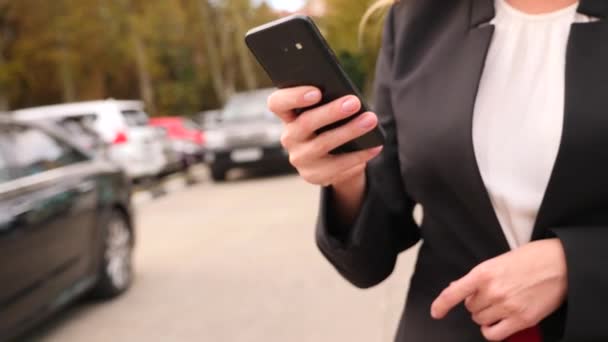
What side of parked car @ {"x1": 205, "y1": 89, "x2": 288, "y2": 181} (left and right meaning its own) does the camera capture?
front

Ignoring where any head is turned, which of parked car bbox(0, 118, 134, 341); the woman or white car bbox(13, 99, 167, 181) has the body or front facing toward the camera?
the woman

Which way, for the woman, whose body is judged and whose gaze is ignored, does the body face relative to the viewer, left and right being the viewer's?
facing the viewer

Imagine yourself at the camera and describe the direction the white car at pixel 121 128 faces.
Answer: facing away from the viewer and to the left of the viewer

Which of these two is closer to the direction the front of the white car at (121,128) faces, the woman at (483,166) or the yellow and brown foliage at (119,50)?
the yellow and brown foliage

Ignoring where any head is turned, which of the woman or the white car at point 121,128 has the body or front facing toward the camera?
the woman

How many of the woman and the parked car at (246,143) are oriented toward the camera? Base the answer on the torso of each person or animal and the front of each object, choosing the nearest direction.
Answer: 2

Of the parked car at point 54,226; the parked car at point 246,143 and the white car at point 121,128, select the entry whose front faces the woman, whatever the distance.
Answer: the parked car at point 246,143

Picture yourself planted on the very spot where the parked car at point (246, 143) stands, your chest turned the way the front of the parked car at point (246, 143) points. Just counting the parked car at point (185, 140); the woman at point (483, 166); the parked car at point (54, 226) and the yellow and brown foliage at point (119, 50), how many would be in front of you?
2

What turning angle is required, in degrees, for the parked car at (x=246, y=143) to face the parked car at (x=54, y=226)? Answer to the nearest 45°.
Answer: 0° — it already faces it
